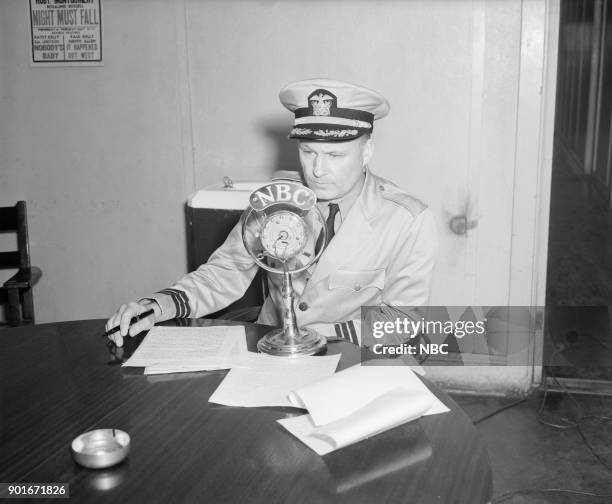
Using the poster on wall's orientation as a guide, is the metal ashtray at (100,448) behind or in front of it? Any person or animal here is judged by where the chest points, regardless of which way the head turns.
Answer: in front

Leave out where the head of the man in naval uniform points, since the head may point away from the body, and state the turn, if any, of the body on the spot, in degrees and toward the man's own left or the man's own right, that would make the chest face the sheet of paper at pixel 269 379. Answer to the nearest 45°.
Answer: approximately 45° to the man's own left

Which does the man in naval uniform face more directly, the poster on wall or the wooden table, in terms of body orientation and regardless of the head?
the wooden table

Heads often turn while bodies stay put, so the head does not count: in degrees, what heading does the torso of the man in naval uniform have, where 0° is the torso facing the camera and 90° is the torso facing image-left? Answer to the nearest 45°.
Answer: approximately 45°

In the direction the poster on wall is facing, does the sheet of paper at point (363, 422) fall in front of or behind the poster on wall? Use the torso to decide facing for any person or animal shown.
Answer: in front

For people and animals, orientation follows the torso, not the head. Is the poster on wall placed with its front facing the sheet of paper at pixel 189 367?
yes

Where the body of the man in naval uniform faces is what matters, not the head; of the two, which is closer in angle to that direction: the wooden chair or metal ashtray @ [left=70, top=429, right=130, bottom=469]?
the metal ashtray

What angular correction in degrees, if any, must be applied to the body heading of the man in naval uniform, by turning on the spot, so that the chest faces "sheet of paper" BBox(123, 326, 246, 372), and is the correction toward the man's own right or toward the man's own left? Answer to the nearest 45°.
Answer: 0° — they already face it

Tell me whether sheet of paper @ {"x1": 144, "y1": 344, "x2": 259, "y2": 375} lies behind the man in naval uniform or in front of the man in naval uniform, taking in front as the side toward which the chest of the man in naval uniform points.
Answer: in front

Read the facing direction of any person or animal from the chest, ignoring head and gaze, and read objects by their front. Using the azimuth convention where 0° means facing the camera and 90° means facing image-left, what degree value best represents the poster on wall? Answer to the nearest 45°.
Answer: approximately 0°
